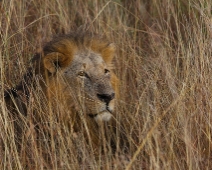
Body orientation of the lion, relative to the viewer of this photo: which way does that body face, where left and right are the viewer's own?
facing the viewer and to the right of the viewer
